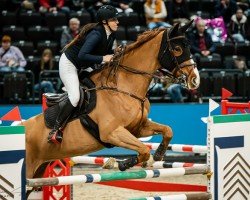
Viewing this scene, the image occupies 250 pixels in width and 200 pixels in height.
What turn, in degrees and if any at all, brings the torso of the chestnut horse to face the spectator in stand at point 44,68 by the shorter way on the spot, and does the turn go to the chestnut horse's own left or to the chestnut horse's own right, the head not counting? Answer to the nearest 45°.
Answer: approximately 90° to the chestnut horse's own left

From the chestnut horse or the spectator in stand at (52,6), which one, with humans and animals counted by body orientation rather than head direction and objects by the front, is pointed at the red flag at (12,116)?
the spectator in stand

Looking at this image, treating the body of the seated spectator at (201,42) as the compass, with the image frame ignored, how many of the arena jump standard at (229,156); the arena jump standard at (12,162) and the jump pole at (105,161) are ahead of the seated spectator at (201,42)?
3

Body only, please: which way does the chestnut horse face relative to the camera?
to the viewer's right

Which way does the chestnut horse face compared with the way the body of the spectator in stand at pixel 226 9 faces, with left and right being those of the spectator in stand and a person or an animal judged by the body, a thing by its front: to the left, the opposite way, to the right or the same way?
to the left

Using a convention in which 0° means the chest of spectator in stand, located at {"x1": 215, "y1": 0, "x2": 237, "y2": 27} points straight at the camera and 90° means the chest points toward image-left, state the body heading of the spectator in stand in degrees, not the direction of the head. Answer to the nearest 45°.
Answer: approximately 0°

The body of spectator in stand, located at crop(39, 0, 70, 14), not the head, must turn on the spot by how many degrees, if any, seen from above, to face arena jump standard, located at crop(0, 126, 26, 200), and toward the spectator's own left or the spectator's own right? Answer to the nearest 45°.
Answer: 0° — they already face it

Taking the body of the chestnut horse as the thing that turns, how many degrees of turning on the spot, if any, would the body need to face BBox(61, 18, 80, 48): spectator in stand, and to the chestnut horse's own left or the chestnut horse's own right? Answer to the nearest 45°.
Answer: approximately 90° to the chestnut horse's own left

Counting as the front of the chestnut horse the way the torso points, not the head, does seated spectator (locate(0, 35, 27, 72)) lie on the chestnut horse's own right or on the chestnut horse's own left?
on the chestnut horse's own left

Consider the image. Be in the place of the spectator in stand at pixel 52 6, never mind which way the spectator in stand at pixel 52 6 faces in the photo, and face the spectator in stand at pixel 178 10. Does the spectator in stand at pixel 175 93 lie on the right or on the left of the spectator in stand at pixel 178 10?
right

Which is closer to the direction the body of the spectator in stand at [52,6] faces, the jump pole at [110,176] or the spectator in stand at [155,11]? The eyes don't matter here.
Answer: the jump pole

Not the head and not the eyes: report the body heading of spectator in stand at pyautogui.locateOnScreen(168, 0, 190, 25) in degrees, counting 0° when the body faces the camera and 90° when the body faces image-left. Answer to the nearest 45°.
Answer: approximately 0°
